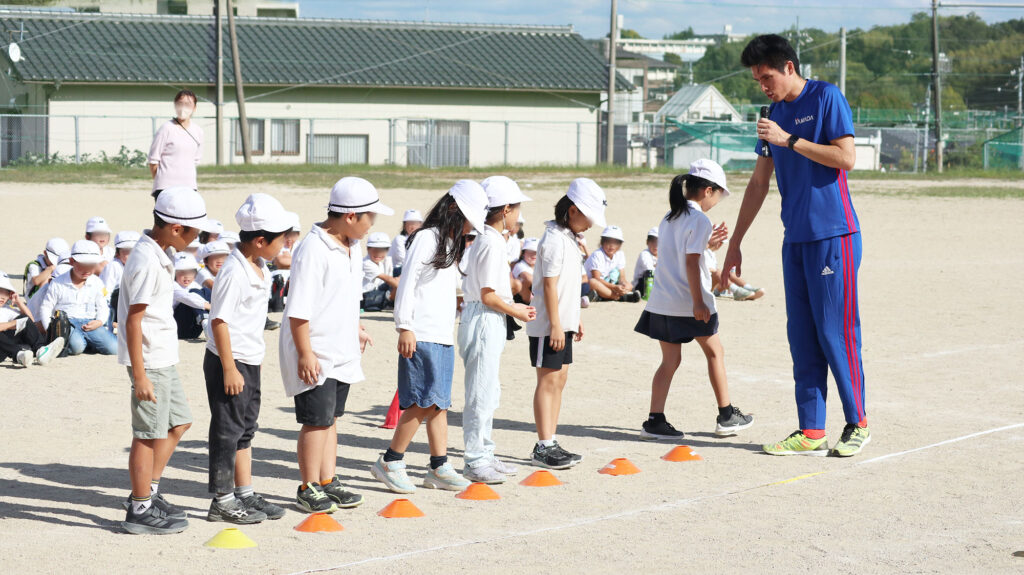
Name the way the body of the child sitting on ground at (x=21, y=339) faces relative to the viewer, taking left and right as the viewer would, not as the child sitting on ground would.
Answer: facing the viewer and to the right of the viewer

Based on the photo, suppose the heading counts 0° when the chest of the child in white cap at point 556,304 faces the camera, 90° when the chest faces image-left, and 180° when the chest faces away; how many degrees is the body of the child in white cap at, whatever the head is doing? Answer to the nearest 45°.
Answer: approximately 270°

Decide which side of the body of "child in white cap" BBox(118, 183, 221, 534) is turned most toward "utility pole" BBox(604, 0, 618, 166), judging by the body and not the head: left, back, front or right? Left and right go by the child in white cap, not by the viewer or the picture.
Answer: left

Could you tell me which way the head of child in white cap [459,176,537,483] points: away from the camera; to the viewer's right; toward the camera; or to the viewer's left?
to the viewer's right

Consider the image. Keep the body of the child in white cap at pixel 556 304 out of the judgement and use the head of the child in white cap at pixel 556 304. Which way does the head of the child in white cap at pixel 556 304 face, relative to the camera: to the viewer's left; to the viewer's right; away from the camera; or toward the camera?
to the viewer's right

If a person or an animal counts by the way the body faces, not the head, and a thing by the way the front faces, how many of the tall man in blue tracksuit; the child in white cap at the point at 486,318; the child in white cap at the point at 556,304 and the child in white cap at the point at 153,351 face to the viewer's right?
3

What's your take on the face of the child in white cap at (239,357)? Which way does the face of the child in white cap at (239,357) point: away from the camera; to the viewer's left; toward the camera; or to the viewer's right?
to the viewer's right

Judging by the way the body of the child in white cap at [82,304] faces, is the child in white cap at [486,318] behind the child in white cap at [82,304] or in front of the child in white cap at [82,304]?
in front

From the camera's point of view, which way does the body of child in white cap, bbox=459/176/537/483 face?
to the viewer's right

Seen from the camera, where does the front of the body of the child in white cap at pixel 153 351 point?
to the viewer's right

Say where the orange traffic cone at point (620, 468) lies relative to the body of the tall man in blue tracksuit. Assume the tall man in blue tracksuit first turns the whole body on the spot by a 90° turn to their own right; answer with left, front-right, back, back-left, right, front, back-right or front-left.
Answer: left

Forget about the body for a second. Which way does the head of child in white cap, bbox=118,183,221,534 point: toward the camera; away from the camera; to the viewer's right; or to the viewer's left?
to the viewer's right

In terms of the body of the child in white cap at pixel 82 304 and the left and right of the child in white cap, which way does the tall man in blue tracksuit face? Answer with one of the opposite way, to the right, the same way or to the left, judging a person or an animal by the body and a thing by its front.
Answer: to the right
